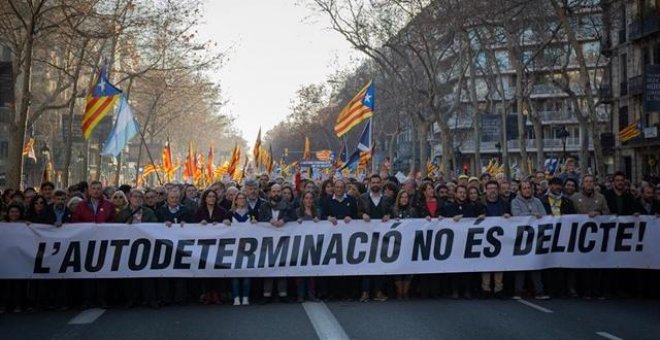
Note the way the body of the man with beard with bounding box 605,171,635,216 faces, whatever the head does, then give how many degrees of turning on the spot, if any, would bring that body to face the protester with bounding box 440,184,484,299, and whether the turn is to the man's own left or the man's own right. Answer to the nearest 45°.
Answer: approximately 45° to the man's own right

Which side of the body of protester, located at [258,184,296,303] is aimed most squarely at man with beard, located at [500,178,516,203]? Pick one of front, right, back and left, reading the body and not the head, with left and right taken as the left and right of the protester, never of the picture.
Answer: left

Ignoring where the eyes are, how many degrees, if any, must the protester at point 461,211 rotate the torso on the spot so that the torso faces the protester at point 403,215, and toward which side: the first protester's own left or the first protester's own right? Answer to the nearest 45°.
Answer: approximately 90° to the first protester's own right

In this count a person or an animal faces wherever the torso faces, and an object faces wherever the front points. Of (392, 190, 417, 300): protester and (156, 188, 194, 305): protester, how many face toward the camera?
2

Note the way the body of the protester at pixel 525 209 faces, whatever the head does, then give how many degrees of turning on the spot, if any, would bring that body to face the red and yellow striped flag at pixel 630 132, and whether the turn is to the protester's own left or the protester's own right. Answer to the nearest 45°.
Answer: approximately 180°

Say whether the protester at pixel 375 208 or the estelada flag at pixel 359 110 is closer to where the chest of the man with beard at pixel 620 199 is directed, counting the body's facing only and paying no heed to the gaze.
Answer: the protester

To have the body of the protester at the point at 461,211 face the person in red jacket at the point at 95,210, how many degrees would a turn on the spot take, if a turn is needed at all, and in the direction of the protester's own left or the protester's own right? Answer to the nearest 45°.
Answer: approximately 90° to the protester's own right

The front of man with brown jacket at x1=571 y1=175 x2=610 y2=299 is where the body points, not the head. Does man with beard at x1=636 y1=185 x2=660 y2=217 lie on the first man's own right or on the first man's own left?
on the first man's own left

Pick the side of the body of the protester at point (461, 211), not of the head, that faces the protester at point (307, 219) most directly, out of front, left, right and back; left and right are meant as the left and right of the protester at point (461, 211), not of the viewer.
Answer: right

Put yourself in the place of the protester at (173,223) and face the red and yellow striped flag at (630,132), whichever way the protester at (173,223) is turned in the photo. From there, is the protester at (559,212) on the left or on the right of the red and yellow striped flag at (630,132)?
right

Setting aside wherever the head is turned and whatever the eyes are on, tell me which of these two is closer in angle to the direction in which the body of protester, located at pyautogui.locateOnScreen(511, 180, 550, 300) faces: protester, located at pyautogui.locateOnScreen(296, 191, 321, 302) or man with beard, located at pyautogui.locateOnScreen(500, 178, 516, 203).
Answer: the protester

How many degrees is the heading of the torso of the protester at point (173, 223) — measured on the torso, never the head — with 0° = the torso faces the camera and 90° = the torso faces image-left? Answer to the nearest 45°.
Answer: approximately 0°
